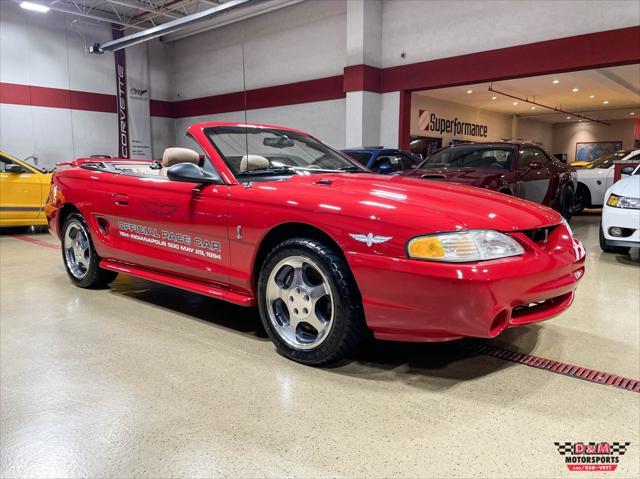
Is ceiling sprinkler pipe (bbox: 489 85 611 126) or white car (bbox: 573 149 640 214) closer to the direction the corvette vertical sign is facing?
the white car

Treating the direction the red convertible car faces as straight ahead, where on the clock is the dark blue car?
The dark blue car is roughly at 8 o'clock from the red convertible car.

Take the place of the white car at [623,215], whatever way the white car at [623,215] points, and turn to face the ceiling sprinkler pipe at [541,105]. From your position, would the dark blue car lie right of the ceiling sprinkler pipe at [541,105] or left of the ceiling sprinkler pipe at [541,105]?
left

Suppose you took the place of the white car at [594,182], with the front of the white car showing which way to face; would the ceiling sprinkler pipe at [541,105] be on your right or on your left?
on your right

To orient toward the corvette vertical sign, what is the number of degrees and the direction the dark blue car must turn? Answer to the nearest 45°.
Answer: approximately 90° to its right

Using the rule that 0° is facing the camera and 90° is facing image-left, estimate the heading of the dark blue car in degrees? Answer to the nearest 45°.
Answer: approximately 45°

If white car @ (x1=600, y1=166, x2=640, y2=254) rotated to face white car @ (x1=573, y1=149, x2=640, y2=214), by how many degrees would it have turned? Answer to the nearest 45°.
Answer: approximately 135° to its right

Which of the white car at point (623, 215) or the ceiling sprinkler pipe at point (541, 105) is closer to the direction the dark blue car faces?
the white car

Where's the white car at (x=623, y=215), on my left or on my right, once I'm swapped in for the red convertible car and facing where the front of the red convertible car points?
on my left

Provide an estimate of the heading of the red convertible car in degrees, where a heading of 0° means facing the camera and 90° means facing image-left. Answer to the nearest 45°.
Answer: approximately 315°

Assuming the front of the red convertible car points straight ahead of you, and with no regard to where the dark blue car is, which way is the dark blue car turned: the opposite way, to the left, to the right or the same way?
to the right
